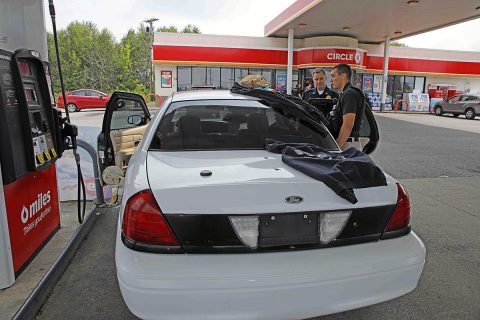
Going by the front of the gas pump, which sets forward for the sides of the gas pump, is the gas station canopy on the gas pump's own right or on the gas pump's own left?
on the gas pump's own left

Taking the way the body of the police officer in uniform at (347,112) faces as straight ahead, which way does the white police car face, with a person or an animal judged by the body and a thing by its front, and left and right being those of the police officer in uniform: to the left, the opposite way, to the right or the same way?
to the right

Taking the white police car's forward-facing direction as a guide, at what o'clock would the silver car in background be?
The silver car in background is roughly at 1 o'clock from the white police car.

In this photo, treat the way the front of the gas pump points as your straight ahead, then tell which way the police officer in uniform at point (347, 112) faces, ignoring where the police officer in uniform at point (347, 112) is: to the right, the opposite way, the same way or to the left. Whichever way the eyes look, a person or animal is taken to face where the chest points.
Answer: the opposite way

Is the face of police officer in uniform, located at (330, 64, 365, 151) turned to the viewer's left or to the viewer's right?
to the viewer's left

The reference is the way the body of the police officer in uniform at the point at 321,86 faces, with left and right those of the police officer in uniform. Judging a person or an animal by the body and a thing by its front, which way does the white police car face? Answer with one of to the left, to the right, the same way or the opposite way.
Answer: the opposite way

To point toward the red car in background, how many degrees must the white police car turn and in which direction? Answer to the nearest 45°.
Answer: approximately 45° to its left

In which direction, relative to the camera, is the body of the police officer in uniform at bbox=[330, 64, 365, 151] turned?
to the viewer's left

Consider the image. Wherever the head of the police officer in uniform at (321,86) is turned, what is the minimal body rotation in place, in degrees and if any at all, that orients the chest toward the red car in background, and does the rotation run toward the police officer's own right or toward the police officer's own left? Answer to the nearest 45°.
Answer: approximately 135° to the police officer's own right

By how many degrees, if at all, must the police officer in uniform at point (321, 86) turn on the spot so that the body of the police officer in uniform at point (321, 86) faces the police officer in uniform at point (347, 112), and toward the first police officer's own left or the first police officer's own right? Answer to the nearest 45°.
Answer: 0° — they already face them
